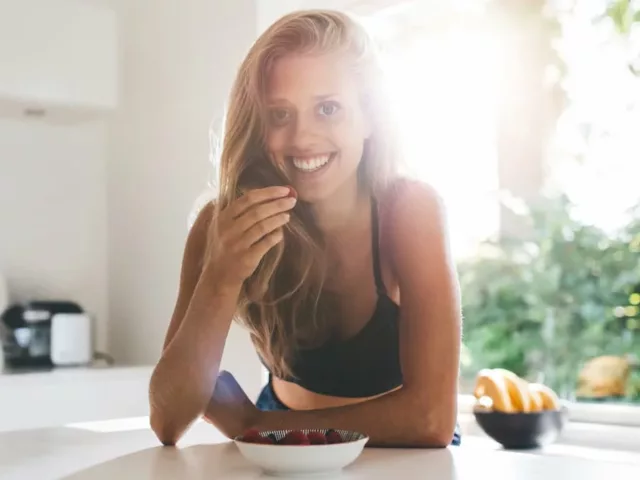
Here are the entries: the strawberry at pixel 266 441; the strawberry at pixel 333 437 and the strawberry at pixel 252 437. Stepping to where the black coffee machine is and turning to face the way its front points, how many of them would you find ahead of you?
3

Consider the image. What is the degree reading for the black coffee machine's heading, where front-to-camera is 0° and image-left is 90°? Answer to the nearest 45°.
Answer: approximately 0°

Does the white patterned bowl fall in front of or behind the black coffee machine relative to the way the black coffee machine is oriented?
in front

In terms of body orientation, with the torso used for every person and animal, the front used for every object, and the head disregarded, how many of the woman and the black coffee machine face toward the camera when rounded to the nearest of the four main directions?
2

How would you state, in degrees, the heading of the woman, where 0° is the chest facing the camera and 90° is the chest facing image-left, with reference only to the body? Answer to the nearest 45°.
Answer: approximately 0°
